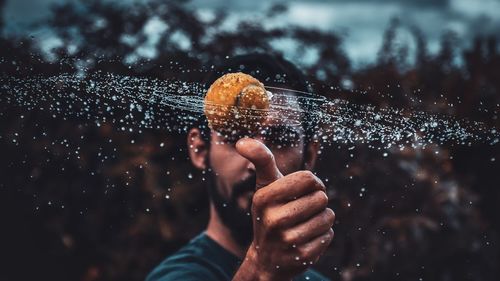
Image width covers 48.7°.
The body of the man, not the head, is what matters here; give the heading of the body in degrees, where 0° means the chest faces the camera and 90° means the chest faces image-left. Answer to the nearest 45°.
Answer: approximately 0°
